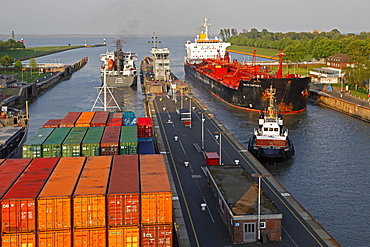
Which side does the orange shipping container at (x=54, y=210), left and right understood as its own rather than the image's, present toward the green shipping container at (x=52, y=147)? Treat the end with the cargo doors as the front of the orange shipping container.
back

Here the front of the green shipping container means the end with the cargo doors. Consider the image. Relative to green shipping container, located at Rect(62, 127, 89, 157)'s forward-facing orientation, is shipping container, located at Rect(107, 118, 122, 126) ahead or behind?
behind

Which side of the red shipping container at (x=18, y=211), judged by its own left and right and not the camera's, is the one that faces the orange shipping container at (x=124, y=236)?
left

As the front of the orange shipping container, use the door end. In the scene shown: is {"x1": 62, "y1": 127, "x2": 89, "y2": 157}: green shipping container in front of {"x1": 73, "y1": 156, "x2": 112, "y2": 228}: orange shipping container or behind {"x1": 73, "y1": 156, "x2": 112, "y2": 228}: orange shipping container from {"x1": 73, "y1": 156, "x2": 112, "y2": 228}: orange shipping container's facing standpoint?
behind

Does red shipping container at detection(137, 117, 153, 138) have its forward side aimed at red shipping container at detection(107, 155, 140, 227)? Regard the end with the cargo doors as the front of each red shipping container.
yes

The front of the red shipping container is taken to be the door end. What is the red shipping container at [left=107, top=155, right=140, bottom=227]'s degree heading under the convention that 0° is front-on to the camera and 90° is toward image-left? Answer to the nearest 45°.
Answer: approximately 0°
